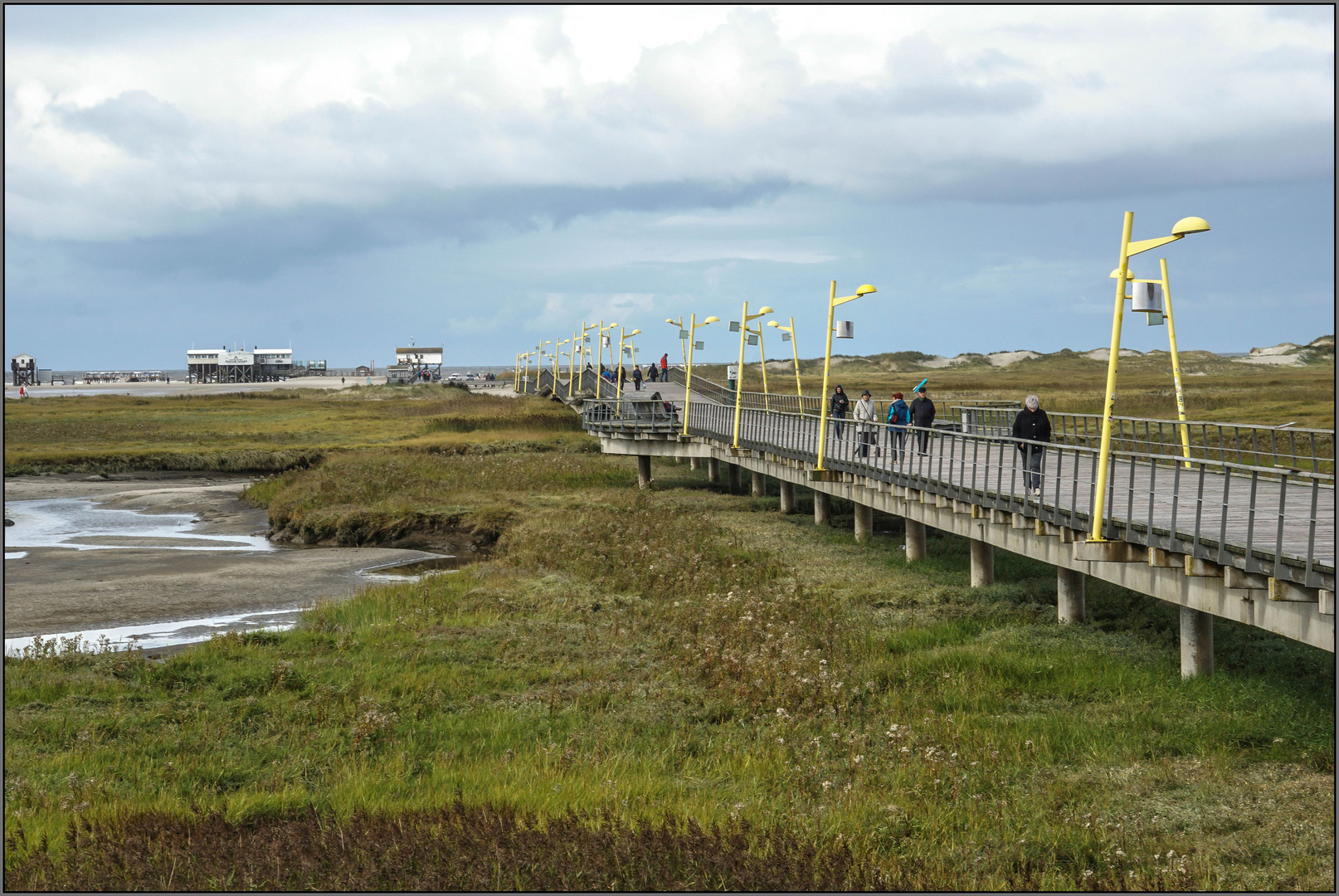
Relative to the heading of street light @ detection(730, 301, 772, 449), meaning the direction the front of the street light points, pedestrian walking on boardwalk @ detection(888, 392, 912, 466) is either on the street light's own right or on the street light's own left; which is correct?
on the street light's own right

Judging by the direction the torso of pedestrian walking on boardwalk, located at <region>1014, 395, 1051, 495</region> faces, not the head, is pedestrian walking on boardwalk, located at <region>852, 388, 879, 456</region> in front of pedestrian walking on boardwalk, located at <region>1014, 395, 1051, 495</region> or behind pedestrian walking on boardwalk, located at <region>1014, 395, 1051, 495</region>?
behind

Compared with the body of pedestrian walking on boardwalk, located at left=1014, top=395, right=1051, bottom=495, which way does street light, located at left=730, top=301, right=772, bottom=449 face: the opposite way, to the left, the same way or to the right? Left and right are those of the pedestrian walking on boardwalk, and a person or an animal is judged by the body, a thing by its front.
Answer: to the left

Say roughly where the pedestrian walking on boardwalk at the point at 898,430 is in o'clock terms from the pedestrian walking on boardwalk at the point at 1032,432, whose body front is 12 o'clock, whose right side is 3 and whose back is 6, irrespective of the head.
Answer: the pedestrian walking on boardwalk at the point at 898,430 is roughly at 5 o'clock from the pedestrian walking on boardwalk at the point at 1032,432.

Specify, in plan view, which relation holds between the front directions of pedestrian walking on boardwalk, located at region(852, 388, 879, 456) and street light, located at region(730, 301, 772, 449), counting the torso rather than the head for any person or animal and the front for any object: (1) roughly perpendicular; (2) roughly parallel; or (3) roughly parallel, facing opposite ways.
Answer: roughly perpendicular

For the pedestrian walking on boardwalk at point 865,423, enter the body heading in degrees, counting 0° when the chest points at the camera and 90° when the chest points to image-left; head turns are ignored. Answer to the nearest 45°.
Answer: approximately 0°

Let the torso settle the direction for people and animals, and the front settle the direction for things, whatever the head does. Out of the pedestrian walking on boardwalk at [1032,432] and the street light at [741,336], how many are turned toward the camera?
1

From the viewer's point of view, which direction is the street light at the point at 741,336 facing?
to the viewer's right

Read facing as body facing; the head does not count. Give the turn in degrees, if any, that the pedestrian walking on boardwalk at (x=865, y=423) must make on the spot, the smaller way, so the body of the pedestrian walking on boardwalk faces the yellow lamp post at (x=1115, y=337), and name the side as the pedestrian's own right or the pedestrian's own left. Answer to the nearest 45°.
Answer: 0° — they already face it

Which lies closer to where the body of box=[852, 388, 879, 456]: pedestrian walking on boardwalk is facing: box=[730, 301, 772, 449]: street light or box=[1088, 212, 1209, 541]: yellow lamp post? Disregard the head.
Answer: the yellow lamp post
